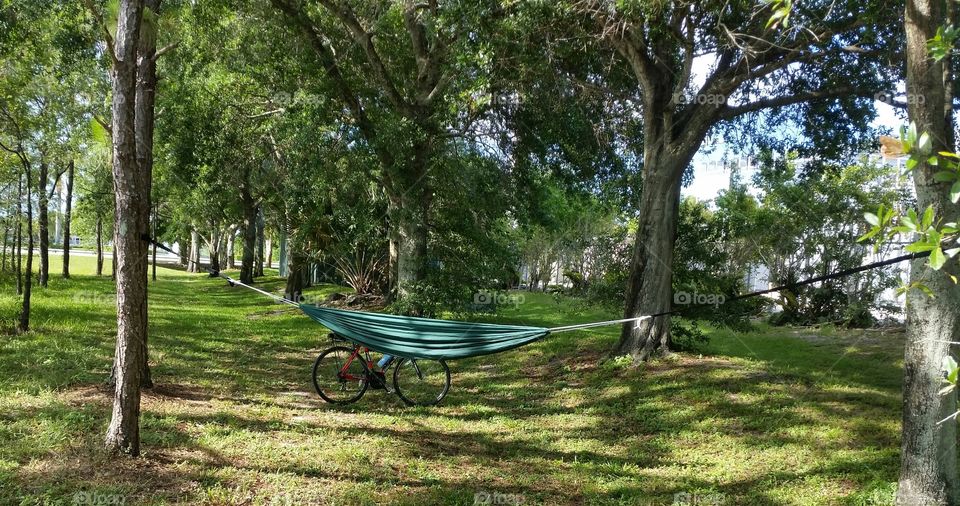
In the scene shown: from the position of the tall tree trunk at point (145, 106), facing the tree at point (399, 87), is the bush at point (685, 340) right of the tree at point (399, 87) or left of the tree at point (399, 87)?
right

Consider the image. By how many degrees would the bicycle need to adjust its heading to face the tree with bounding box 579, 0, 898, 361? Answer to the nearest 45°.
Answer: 0° — it already faces it

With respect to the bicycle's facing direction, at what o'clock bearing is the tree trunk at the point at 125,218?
The tree trunk is roughly at 4 o'clock from the bicycle.

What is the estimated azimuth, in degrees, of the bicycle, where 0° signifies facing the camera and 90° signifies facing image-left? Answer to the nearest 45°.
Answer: approximately 270°

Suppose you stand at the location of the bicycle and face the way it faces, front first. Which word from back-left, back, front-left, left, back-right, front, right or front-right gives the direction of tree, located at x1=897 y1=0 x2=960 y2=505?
front-right

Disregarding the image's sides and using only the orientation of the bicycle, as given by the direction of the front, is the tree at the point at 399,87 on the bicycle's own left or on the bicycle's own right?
on the bicycle's own left
